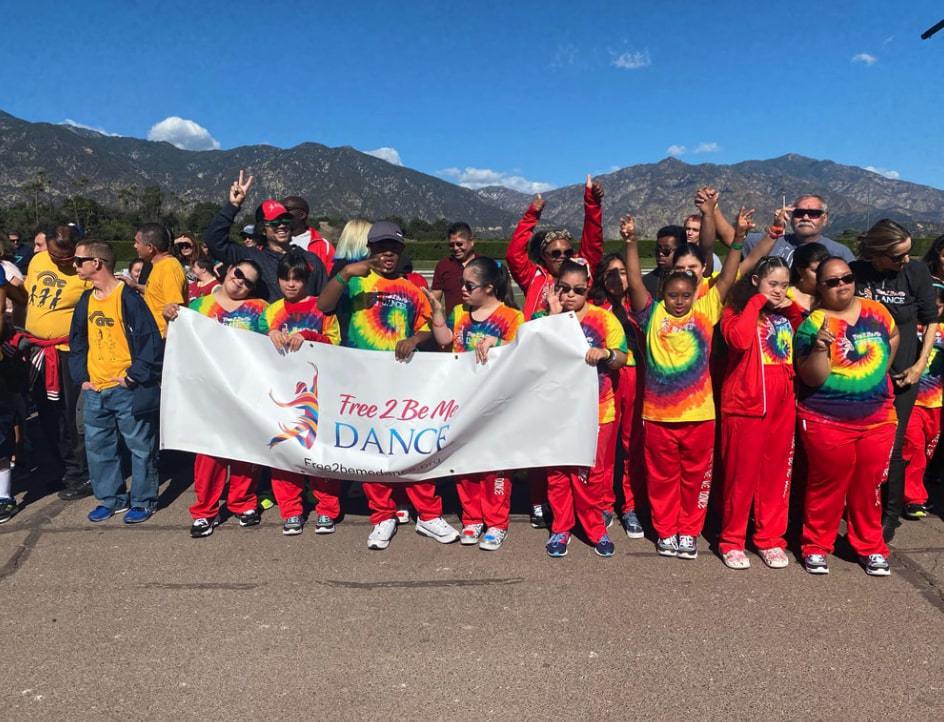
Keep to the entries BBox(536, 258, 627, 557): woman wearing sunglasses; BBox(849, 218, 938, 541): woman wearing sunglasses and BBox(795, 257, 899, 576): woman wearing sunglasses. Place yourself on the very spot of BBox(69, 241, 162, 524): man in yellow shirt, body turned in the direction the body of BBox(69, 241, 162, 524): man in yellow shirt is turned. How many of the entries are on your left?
3

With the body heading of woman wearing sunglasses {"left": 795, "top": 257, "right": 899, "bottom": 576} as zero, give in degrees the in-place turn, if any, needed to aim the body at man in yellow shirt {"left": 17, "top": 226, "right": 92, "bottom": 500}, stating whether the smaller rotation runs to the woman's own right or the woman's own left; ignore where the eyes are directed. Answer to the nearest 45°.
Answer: approximately 90° to the woman's own right

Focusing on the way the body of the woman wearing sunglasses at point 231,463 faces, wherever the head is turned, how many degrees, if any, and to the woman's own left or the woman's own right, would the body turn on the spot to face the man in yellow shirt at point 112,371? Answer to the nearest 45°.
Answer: approximately 135° to the woman's own right

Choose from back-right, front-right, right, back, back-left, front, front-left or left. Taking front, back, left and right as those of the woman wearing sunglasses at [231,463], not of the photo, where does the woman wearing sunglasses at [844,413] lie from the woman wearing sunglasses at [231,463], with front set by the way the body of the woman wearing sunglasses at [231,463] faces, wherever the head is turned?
front-left

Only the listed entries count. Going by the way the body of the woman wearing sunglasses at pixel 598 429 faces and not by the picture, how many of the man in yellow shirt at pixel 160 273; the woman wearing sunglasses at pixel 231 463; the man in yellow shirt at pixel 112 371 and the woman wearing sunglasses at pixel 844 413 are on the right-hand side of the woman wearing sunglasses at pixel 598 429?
3

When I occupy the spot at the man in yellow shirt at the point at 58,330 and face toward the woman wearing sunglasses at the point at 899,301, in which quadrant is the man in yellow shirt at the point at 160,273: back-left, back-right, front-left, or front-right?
front-left

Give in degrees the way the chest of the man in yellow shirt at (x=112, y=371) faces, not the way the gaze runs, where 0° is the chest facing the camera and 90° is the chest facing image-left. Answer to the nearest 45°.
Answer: approximately 45°

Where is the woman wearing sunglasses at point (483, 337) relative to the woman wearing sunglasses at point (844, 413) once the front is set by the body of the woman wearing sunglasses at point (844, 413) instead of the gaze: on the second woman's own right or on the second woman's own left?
on the second woman's own right

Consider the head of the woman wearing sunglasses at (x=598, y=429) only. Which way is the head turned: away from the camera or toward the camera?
toward the camera

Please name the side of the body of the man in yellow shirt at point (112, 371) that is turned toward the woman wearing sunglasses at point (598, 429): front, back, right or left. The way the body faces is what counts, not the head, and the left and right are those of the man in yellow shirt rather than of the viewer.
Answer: left

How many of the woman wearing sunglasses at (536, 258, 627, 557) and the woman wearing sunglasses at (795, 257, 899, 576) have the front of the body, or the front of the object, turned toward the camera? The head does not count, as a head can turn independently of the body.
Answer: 2

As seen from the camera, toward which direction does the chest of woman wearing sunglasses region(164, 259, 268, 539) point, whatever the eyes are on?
toward the camera

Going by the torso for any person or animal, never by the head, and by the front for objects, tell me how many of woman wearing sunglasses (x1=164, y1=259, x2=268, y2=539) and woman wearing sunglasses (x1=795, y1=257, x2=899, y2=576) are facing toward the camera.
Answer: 2
